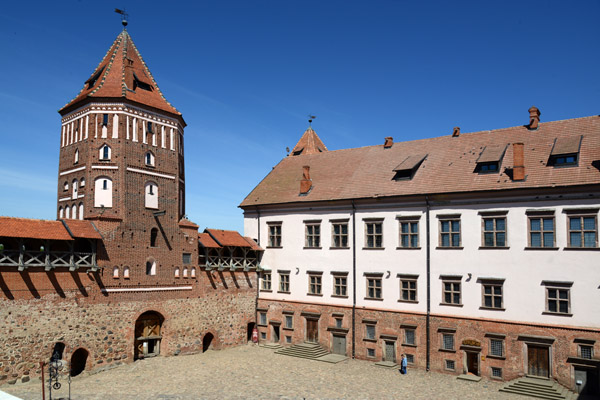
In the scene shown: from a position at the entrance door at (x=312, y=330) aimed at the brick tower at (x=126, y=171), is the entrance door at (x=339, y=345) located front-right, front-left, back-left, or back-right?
back-left

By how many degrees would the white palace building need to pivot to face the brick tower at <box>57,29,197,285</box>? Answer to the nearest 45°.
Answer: approximately 45° to its right

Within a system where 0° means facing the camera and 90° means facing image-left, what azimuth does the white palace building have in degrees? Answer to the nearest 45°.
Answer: approximately 45°

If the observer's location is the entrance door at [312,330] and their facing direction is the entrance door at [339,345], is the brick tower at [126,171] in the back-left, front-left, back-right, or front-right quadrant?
back-right
